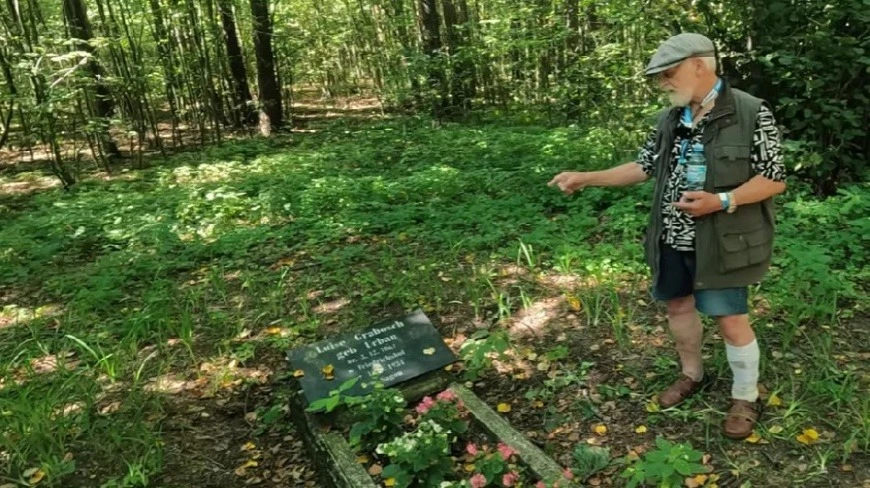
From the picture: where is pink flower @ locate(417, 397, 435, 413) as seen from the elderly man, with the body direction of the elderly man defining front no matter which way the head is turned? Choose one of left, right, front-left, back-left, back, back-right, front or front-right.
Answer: front-right

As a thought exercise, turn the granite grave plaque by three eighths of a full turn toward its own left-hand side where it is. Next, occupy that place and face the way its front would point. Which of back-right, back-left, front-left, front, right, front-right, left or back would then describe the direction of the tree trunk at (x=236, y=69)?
front

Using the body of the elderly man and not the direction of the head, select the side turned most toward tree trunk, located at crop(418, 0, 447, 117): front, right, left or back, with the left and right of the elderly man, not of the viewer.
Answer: right

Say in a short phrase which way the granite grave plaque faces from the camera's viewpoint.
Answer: facing the viewer and to the right of the viewer

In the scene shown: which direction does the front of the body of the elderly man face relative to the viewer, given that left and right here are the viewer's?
facing the viewer and to the left of the viewer

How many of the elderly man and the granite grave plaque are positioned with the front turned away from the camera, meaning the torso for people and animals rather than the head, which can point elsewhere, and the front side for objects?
0

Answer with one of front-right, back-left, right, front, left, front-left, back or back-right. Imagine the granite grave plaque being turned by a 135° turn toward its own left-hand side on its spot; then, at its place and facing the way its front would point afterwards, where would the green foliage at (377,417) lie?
back

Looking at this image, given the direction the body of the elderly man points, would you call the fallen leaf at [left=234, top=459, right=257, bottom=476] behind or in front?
in front
